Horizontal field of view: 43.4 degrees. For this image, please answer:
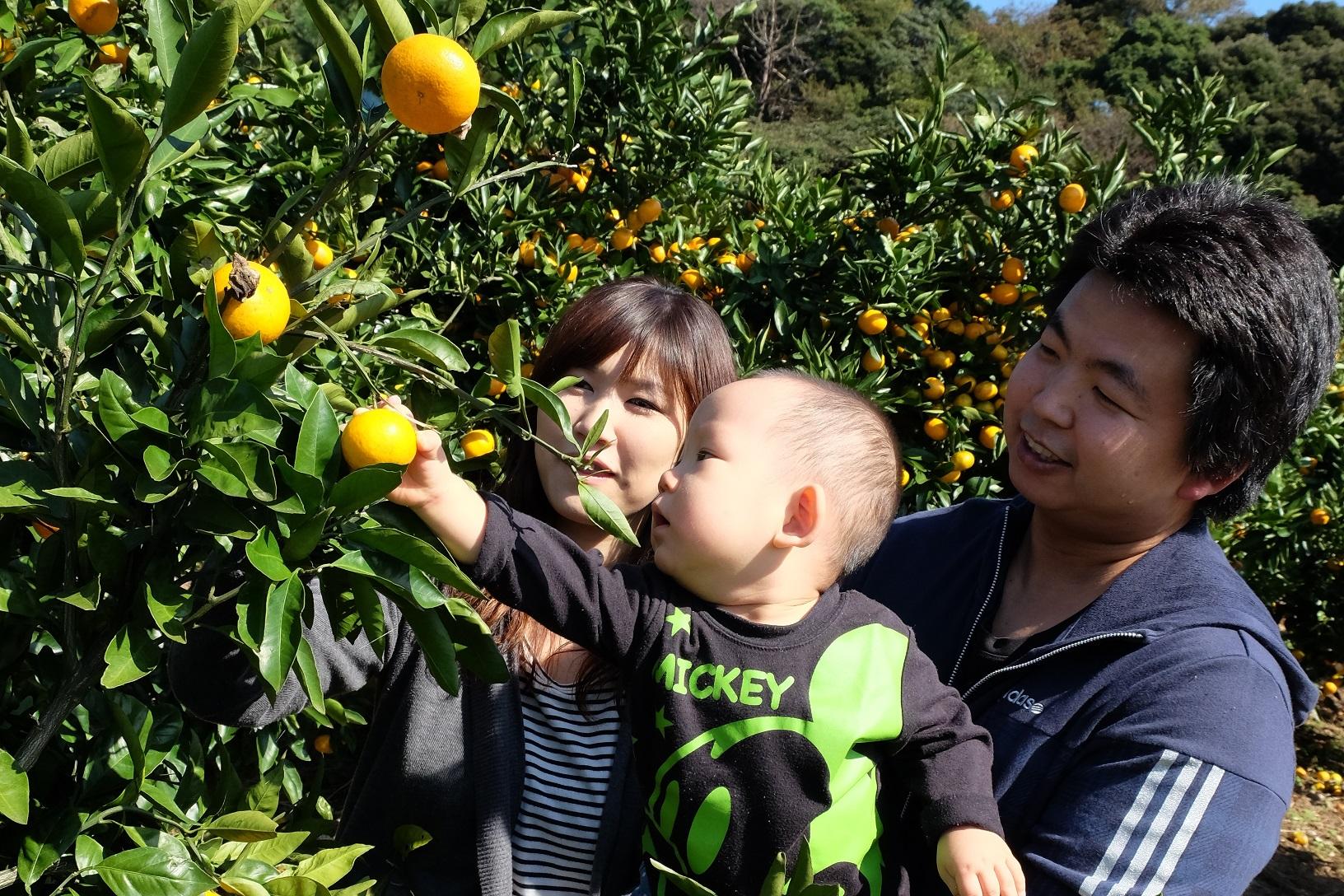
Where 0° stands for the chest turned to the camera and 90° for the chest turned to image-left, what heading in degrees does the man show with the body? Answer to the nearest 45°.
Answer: approximately 45°

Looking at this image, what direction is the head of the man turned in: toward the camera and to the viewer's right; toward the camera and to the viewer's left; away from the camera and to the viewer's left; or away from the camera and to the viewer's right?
toward the camera and to the viewer's left

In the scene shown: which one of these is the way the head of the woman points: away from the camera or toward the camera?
toward the camera

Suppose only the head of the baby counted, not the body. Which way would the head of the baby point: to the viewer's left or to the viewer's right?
to the viewer's left
